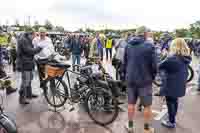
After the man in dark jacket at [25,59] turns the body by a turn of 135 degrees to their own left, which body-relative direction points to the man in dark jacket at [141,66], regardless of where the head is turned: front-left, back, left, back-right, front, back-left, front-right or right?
back

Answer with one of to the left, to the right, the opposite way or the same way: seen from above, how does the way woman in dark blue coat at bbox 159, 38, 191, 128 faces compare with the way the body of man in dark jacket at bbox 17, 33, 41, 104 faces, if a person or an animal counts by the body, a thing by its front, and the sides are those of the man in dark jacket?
to the left

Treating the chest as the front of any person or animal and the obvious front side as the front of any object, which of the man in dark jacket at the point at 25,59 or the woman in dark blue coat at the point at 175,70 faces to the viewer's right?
the man in dark jacket

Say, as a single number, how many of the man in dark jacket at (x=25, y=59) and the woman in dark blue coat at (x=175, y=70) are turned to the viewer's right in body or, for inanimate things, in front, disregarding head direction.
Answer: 1

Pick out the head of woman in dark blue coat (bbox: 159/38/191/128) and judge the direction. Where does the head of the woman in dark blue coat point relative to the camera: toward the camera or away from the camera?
away from the camera

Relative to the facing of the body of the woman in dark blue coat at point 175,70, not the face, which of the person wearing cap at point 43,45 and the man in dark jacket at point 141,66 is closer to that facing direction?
the person wearing cap

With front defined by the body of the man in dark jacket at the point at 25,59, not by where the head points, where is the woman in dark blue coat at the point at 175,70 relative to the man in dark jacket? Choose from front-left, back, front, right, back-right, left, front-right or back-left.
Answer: front-right

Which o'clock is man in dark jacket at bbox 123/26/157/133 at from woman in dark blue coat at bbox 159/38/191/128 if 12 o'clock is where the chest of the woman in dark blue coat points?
The man in dark jacket is roughly at 9 o'clock from the woman in dark blue coat.

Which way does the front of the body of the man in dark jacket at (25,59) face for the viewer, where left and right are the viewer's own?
facing to the right of the viewer
